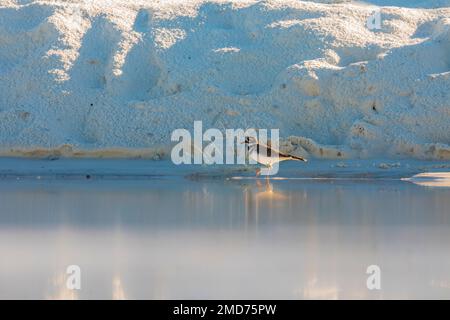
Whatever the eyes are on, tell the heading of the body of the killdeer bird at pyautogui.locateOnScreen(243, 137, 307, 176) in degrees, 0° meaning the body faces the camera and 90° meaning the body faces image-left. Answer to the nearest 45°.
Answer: approximately 90°
